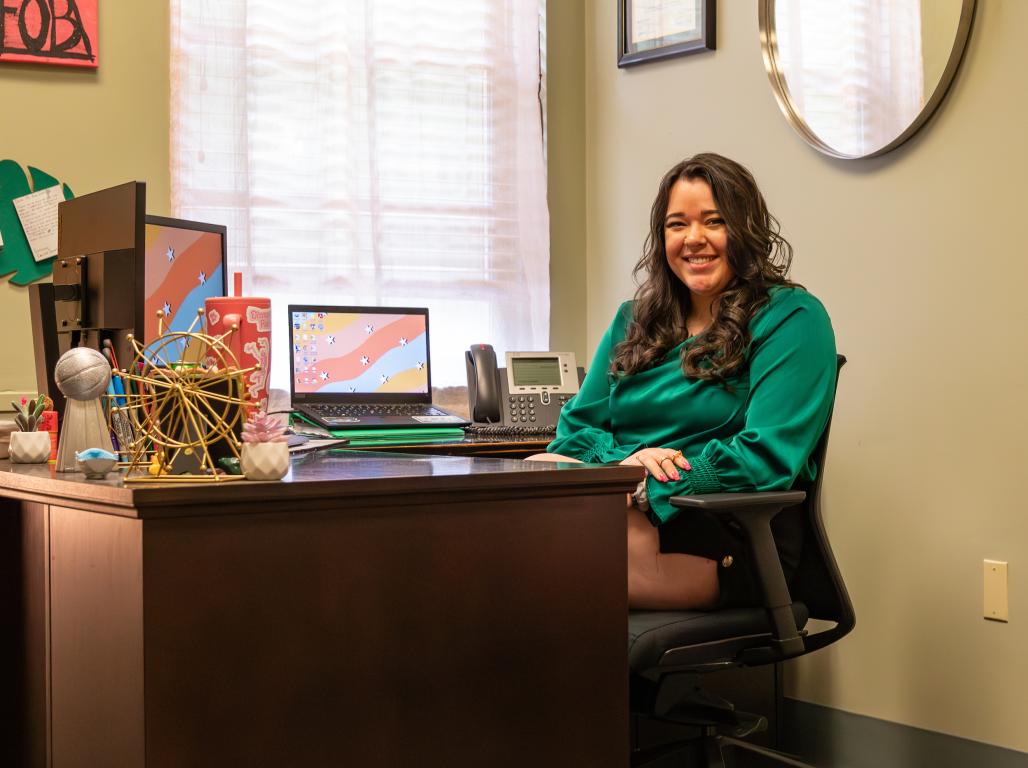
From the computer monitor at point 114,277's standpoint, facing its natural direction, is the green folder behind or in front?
in front

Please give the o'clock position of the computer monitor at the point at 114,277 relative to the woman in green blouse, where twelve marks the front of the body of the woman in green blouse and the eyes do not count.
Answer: The computer monitor is roughly at 1 o'clock from the woman in green blouse.

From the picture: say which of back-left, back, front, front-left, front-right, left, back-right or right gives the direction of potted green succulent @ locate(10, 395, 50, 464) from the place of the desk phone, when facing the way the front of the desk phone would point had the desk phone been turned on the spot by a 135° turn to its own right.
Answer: left

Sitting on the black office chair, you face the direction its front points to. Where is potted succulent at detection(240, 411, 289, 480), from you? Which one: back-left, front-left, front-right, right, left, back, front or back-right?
front-left

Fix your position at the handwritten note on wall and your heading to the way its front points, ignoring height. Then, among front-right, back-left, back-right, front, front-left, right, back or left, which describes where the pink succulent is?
front

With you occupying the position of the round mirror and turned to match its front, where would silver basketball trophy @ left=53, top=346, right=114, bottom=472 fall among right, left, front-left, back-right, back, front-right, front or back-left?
front

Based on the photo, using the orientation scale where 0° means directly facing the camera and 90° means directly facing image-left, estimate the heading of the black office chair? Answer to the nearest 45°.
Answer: approximately 90°
